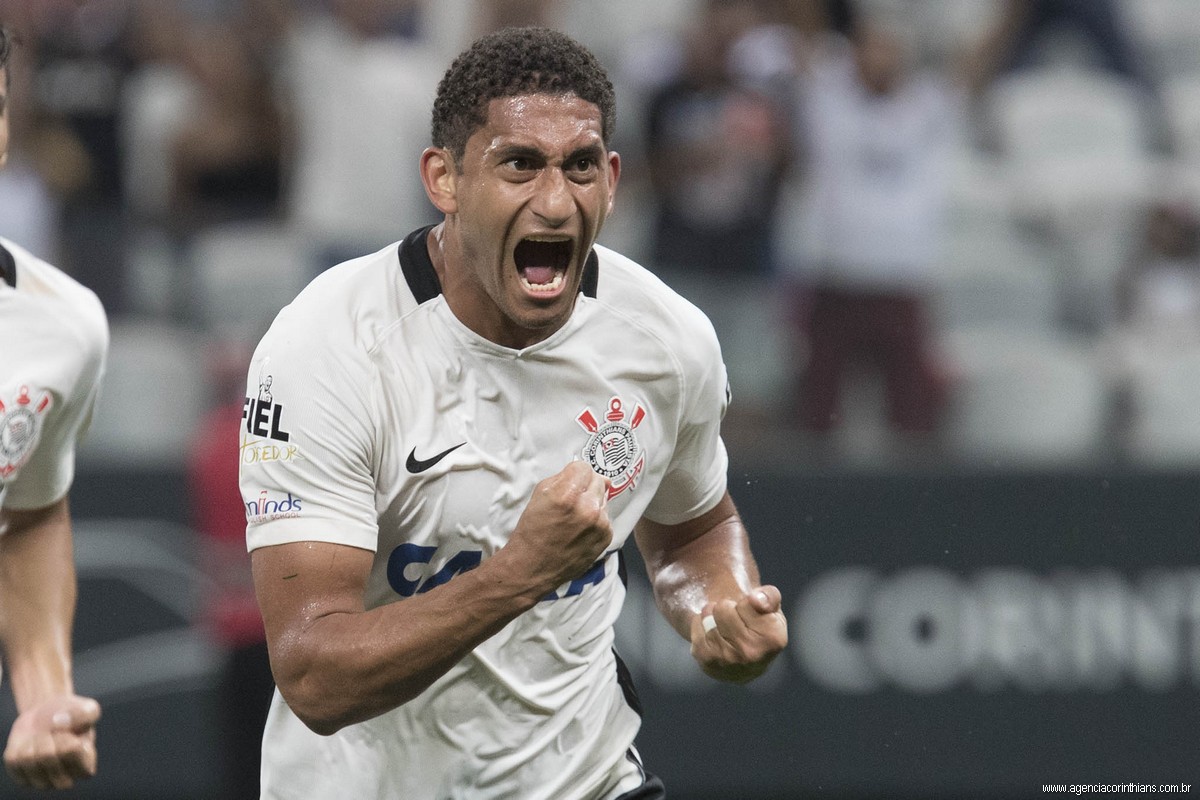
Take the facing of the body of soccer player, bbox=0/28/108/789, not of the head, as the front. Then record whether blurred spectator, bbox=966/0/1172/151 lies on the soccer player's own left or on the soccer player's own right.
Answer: on the soccer player's own left

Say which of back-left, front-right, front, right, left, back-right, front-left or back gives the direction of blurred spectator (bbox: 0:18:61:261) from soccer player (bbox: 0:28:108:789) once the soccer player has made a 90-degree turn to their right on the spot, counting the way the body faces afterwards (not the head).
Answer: right

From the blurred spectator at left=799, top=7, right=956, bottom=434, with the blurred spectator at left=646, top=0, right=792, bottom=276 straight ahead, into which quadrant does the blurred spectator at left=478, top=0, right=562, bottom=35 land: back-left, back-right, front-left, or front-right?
front-right

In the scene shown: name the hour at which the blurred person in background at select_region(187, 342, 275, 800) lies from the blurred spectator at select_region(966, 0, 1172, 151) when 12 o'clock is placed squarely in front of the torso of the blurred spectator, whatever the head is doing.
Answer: The blurred person in background is roughly at 1 o'clock from the blurred spectator.

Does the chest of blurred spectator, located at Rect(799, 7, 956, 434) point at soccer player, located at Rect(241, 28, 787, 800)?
yes

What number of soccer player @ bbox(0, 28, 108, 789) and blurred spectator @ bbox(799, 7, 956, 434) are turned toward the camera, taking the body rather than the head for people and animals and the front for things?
2

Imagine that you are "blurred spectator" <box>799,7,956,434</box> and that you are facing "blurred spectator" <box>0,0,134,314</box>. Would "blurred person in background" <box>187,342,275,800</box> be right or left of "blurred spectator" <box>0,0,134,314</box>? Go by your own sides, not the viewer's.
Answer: left

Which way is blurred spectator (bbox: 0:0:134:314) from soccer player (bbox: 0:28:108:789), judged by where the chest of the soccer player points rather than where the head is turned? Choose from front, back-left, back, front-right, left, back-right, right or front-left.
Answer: back

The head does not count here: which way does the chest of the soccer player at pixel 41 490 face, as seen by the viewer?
toward the camera

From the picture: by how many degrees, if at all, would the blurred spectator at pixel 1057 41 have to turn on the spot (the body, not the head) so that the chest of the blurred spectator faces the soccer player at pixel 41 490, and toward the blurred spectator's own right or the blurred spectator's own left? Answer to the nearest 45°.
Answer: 0° — they already face them

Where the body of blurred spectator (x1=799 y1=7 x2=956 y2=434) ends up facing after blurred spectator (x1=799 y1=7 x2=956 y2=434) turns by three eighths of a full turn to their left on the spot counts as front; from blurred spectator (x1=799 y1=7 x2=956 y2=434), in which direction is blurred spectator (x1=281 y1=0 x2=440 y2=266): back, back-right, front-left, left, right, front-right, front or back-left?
back-left

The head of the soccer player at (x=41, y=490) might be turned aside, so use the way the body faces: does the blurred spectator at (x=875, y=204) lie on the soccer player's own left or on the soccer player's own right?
on the soccer player's own left

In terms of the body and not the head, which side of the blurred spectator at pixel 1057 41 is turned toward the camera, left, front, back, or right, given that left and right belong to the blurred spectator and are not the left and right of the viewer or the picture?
front

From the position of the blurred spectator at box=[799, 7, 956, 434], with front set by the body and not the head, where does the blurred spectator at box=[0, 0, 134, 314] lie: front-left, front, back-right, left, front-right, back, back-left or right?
right
